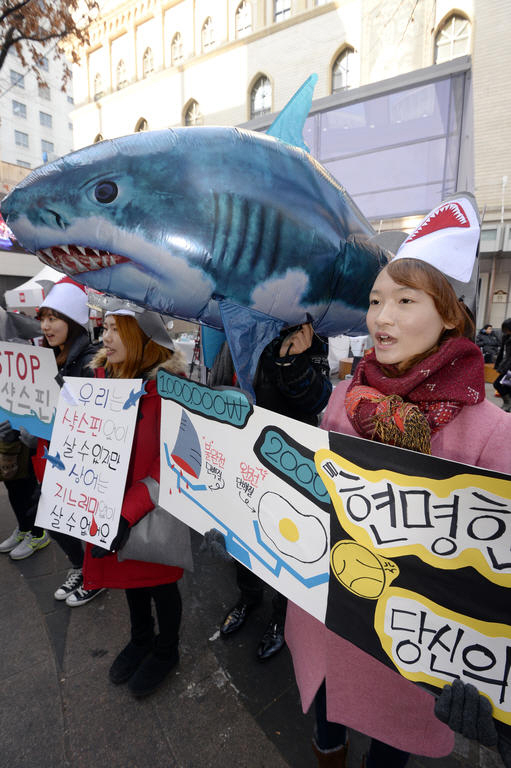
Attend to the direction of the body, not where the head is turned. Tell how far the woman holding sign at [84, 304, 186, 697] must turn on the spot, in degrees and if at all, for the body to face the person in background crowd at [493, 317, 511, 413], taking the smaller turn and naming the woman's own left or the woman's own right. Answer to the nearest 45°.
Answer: approximately 180°

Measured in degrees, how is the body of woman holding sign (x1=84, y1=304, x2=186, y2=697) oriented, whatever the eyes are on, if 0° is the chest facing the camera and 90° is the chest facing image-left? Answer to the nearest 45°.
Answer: approximately 45°

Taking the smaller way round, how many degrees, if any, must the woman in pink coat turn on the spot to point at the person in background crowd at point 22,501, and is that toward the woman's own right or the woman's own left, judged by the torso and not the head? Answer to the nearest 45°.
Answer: approximately 45° to the woman's own right

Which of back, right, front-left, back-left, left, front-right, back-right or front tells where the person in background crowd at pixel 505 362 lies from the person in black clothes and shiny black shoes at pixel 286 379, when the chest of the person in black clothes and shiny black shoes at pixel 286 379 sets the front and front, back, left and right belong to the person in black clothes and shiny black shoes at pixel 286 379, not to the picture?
back

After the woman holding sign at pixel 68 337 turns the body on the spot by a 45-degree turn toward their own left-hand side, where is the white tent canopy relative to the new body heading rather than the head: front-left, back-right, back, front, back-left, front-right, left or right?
back

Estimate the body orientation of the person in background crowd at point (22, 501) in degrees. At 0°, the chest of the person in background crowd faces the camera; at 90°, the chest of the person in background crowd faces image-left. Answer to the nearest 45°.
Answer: approximately 45°

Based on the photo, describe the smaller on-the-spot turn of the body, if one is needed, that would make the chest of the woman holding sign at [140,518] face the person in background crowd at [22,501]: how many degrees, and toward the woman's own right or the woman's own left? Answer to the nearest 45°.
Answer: approximately 90° to the woman's own right

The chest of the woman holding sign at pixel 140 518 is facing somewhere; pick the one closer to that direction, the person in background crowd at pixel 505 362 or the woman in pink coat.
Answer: the woman in pink coat

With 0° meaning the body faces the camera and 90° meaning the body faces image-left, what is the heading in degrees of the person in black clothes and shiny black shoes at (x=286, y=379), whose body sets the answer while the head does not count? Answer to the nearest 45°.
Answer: approximately 45°

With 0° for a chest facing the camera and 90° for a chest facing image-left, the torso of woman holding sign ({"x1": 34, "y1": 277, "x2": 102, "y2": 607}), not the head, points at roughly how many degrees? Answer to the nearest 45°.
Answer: approximately 45°
